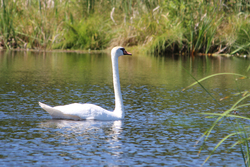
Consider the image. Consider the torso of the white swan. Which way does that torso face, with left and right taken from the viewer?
facing to the right of the viewer
